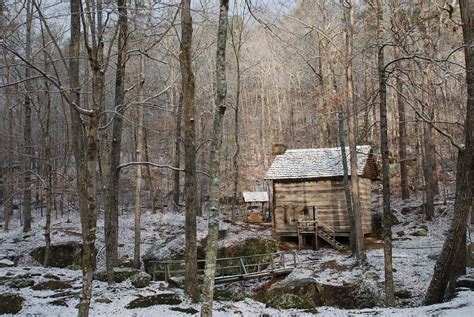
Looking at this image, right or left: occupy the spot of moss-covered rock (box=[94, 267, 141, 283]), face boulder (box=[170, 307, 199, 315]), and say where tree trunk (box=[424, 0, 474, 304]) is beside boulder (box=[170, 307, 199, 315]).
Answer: left

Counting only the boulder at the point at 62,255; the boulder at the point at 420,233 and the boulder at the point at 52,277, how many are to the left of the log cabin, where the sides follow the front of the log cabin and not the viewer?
1

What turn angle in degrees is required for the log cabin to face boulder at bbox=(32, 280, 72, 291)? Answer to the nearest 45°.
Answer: approximately 45° to its right

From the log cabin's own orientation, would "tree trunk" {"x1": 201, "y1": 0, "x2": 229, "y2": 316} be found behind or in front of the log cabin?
in front

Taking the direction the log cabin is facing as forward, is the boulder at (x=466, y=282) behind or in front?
in front

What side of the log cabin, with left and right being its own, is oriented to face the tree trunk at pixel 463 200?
front

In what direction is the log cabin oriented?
toward the camera

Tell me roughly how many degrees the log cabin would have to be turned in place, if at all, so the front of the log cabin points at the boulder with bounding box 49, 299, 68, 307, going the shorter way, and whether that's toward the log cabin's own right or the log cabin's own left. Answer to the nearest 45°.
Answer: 0° — it already faces it

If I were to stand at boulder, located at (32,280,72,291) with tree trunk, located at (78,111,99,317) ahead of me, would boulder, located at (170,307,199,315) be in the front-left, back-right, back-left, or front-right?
front-left

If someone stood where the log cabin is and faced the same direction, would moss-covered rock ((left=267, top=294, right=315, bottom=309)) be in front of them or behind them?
in front

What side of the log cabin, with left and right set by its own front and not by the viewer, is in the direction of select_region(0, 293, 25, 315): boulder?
front

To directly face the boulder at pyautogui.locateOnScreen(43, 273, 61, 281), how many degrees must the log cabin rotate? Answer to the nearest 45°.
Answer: approximately 45° to its right

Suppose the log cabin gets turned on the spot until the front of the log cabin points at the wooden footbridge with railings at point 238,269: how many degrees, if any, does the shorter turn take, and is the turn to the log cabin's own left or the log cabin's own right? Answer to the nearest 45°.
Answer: approximately 45° to the log cabin's own right
